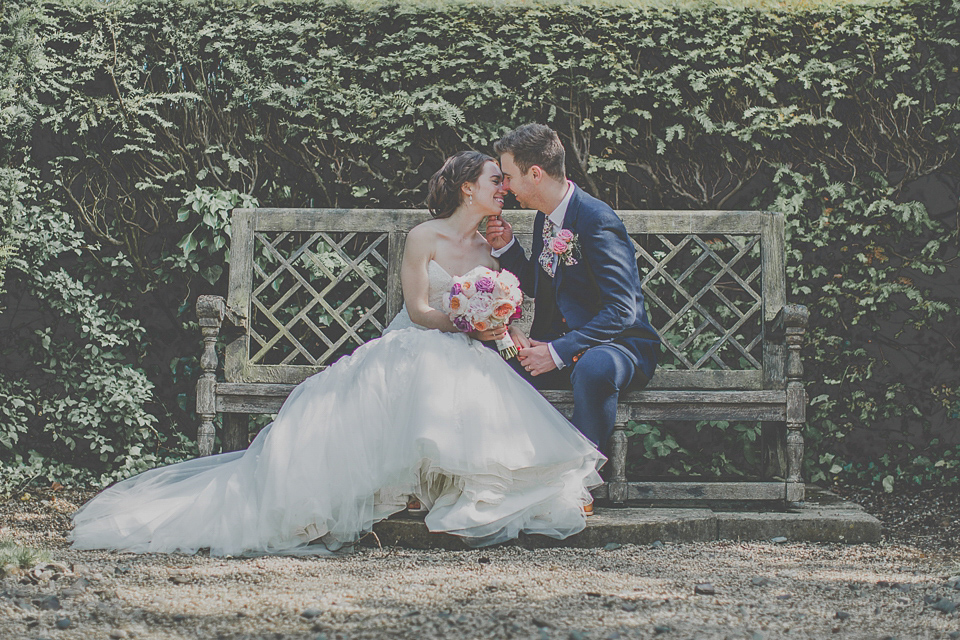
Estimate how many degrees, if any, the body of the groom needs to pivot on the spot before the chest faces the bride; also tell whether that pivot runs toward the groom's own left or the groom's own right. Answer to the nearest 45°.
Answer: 0° — they already face them

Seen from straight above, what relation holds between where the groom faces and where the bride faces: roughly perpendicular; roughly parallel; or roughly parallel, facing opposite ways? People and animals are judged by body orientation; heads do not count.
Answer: roughly perpendicular

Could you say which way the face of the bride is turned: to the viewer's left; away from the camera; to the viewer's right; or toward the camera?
to the viewer's right

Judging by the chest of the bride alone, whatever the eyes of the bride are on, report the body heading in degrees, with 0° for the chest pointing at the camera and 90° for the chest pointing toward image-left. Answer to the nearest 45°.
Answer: approximately 315°

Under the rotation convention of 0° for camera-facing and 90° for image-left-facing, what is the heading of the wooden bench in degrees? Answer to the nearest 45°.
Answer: approximately 0°

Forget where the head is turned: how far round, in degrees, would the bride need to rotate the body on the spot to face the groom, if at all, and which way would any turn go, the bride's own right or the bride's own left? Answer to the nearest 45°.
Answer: approximately 90° to the bride's own left

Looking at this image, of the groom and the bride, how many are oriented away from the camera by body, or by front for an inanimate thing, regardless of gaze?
0

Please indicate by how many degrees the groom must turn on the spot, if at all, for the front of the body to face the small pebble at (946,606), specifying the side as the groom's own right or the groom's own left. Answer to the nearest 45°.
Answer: approximately 90° to the groom's own left

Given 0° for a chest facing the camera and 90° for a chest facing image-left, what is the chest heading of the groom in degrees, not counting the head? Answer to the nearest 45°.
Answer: approximately 45°

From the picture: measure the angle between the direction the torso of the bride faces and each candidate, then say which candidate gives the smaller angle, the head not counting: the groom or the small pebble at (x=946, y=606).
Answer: the small pebble

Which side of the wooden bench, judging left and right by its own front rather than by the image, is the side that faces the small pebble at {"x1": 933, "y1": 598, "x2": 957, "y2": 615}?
front
